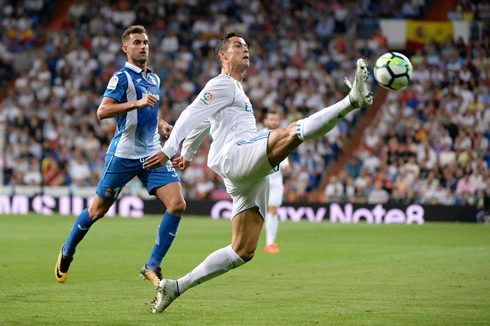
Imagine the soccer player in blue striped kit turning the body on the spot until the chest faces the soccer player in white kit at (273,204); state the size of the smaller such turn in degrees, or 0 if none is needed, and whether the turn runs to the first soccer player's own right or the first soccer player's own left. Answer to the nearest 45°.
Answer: approximately 90° to the first soccer player's own left

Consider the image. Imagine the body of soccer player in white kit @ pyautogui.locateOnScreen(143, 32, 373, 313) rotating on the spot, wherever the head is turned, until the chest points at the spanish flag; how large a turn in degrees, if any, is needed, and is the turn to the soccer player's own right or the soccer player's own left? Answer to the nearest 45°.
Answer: approximately 90° to the soccer player's own left

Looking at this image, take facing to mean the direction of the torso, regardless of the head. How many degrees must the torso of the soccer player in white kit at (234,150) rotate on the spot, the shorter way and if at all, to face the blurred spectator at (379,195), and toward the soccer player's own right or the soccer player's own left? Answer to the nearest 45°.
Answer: approximately 90° to the soccer player's own left

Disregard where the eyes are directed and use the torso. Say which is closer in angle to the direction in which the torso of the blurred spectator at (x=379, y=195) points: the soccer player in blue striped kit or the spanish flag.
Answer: the soccer player in blue striped kit

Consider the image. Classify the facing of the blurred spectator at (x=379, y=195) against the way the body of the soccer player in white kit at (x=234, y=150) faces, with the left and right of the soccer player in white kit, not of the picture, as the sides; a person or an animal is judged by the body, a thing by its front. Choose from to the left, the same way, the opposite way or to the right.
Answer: to the right

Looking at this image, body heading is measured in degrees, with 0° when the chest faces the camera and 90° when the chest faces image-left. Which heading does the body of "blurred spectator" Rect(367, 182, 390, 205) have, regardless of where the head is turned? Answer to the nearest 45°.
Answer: approximately 0°

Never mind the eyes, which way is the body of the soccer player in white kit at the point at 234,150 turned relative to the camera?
to the viewer's right

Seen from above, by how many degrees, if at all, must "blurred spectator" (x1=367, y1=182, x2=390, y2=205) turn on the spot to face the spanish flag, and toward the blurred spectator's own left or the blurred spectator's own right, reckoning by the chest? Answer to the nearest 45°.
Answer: approximately 180°
